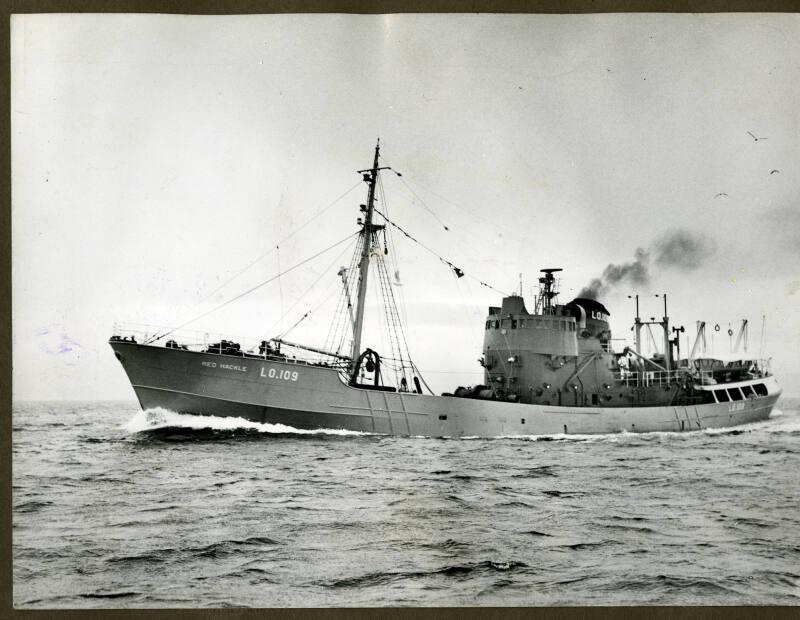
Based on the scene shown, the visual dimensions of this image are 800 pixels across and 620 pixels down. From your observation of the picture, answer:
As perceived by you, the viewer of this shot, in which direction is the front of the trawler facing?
facing to the left of the viewer
